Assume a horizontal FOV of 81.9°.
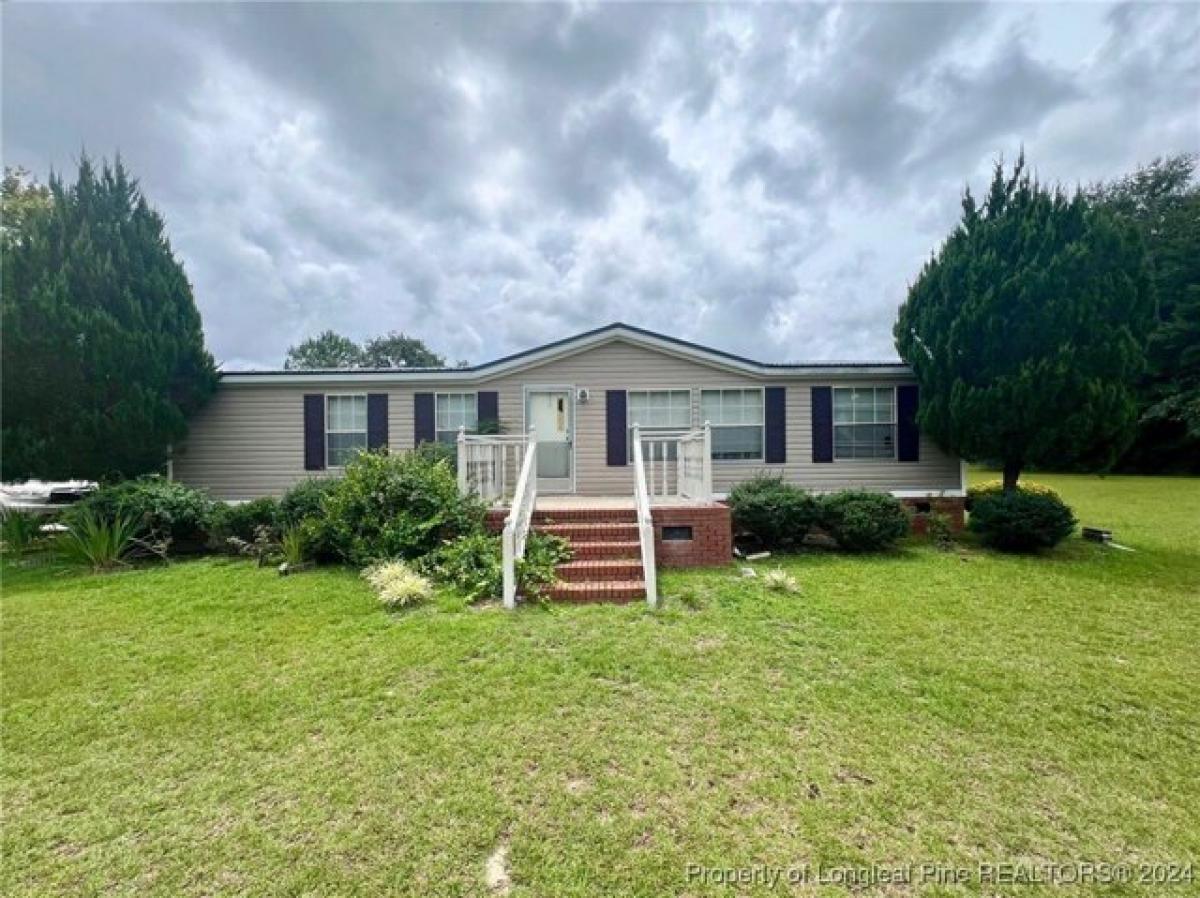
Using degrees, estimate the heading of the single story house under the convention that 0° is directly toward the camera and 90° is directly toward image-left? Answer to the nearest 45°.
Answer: approximately 0°

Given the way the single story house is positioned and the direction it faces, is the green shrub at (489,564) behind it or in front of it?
in front

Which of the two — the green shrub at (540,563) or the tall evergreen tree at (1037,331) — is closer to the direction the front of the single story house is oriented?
the green shrub

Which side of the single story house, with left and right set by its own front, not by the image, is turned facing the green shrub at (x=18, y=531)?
right

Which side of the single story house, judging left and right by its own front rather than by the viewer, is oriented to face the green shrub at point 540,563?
front

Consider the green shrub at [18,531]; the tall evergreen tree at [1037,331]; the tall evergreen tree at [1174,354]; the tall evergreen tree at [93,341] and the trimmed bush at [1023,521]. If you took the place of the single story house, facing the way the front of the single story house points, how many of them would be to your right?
2

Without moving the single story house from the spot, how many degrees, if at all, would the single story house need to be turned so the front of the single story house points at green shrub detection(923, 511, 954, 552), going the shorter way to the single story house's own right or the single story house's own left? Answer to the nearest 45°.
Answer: approximately 90° to the single story house's own left
